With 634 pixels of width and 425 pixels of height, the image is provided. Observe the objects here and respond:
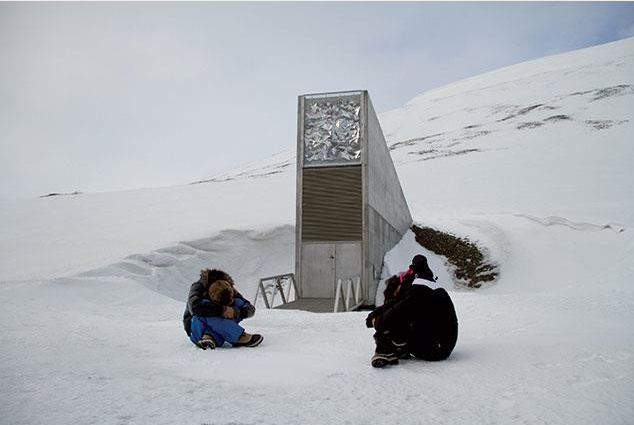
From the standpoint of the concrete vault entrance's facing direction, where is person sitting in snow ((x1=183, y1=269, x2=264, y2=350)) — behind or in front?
in front

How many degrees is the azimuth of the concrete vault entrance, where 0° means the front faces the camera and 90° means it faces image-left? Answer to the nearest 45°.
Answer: approximately 0°

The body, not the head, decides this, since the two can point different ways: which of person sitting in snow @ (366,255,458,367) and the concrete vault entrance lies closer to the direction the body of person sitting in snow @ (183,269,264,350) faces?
the person sitting in snow

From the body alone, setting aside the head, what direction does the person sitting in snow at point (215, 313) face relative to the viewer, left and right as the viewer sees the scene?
facing the viewer and to the right of the viewer

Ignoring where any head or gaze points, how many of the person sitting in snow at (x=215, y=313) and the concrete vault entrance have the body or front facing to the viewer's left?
0

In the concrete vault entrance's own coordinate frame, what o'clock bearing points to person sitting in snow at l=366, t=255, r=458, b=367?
The person sitting in snow is roughly at 12 o'clock from the concrete vault entrance.
